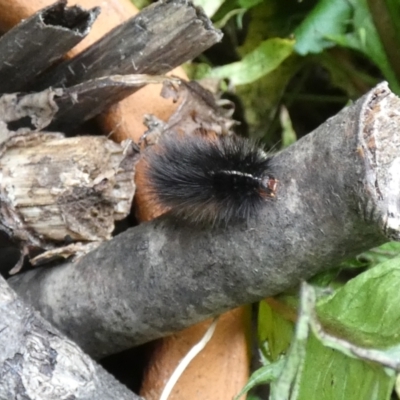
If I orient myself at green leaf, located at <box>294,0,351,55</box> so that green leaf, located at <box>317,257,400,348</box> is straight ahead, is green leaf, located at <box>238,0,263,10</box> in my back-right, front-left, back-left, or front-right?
back-right

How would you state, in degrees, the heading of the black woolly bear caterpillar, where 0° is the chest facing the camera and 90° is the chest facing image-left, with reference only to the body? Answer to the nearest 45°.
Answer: approximately 270°
